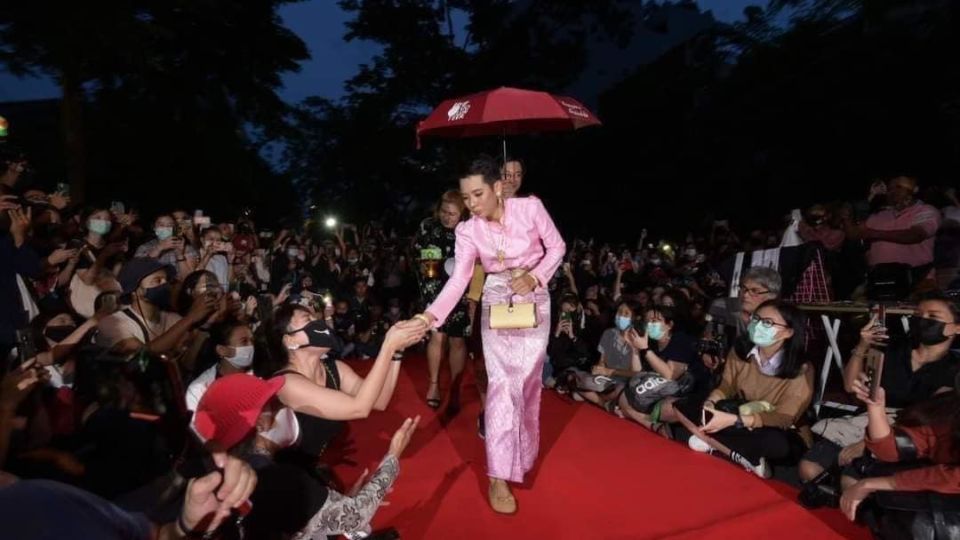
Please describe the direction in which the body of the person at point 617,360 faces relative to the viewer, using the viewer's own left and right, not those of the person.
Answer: facing the viewer and to the left of the viewer

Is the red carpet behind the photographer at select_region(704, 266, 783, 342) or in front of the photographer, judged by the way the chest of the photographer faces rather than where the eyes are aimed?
in front

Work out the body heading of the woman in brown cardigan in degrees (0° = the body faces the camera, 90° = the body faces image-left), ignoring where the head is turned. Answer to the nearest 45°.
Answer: approximately 45°

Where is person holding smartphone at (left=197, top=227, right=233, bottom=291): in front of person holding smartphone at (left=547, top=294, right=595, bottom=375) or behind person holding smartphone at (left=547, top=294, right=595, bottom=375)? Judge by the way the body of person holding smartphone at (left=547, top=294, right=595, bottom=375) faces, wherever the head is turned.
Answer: in front

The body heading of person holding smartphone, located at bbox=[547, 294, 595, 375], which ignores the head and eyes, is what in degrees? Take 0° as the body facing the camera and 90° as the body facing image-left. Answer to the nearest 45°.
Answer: approximately 45°

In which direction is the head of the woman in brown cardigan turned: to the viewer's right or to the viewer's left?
to the viewer's left

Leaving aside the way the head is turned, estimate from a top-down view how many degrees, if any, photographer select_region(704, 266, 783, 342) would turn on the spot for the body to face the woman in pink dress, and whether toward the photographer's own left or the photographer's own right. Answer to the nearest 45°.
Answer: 0° — they already face them

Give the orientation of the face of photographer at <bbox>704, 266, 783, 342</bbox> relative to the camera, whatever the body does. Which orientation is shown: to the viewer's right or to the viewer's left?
to the viewer's left

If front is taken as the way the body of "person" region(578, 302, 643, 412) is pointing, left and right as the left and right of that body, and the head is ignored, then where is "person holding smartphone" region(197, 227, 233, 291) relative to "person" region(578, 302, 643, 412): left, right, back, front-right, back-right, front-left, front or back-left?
front-right

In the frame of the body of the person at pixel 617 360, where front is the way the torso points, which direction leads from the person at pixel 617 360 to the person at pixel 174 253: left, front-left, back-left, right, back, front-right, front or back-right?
front-right

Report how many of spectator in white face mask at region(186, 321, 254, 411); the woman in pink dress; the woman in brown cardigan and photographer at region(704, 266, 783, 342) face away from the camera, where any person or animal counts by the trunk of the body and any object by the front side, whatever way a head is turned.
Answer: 0

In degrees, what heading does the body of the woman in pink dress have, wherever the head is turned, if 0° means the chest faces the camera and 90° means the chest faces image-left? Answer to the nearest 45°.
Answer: approximately 0°

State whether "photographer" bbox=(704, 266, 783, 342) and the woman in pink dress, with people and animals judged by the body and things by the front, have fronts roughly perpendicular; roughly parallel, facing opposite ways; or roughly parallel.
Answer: roughly perpendicular

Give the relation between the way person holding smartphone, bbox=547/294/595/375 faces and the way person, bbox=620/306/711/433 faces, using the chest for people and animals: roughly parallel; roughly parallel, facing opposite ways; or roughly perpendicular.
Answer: roughly parallel

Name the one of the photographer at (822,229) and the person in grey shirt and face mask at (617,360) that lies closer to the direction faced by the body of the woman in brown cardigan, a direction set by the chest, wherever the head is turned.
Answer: the person in grey shirt and face mask

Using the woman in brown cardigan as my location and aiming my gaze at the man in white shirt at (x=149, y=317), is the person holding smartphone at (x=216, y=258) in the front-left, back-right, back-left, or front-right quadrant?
front-right

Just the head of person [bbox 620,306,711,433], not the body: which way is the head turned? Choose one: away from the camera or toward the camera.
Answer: toward the camera
